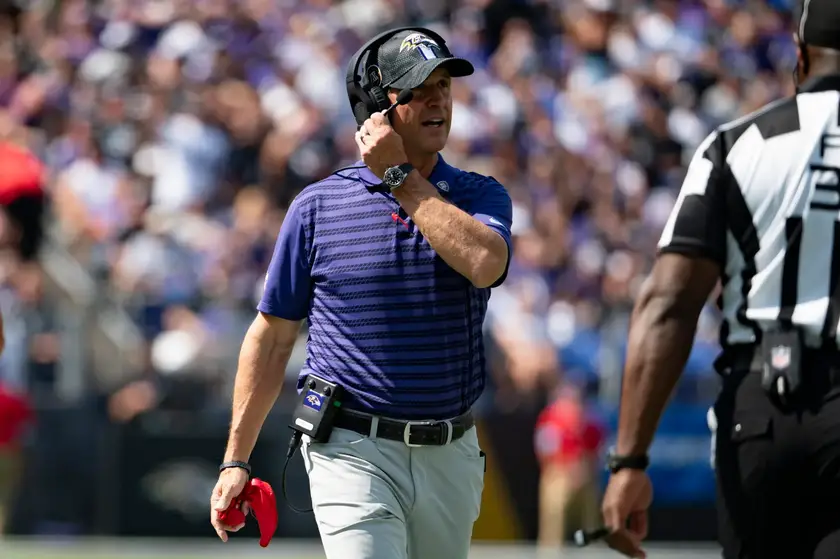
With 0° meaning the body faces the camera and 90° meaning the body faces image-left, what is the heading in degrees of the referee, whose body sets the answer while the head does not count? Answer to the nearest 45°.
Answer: approximately 180°

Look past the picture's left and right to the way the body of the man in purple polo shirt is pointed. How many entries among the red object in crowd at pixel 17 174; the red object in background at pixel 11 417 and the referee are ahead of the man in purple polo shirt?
1

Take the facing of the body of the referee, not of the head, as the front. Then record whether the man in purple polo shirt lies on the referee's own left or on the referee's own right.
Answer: on the referee's own left

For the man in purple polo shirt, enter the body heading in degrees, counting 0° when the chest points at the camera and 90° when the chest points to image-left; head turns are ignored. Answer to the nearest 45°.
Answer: approximately 315°

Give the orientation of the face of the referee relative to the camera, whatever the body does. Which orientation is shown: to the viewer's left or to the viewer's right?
to the viewer's left

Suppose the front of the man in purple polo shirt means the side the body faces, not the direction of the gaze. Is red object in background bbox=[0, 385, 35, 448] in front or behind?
behind

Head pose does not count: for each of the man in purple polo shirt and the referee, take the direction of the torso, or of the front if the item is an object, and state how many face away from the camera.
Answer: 1
